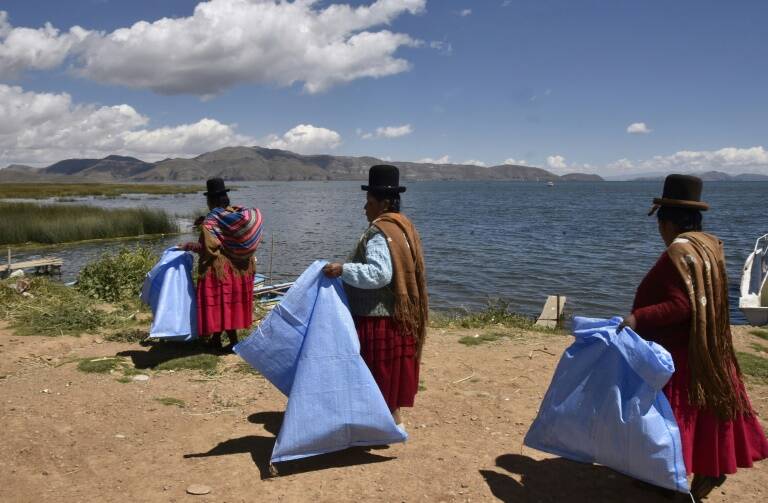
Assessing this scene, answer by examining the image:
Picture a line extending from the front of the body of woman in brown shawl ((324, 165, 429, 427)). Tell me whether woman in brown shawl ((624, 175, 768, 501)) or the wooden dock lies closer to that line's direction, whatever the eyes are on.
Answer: the wooden dock

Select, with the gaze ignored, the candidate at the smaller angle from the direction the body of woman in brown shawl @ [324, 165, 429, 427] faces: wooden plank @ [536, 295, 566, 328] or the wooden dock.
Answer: the wooden dock

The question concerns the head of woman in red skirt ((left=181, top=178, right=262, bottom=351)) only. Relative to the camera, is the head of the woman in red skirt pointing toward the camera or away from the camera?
away from the camera

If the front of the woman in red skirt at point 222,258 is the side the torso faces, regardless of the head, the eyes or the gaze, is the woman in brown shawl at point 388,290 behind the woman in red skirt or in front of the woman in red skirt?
behind

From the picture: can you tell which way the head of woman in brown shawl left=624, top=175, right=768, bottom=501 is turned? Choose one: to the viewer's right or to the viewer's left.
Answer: to the viewer's left

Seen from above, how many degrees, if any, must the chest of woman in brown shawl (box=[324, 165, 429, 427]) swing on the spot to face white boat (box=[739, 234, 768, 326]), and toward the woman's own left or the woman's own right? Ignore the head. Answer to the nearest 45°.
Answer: approximately 135° to the woman's own right

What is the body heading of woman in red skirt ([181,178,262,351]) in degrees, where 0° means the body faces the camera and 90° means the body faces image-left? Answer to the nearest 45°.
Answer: approximately 135°

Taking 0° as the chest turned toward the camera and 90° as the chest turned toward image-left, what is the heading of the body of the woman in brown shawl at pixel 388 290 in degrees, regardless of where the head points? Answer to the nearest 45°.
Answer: approximately 90°

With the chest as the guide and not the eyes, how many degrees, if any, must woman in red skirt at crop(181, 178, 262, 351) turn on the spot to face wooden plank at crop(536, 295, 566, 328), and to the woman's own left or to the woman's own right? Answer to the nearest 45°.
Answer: approximately 90° to the woman's own right

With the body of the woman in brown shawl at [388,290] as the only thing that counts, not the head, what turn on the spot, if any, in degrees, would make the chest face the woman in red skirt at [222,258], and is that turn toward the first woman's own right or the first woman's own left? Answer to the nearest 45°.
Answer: approximately 45° to the first woman's own right

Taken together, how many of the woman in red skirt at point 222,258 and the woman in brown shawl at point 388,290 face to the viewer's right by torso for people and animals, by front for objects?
0
